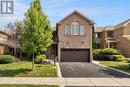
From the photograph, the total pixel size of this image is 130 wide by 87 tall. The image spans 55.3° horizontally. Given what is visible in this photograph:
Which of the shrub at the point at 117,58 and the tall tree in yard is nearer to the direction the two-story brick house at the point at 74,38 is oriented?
the tall tree in yard

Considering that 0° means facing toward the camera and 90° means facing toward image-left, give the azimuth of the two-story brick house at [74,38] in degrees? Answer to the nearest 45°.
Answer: approximately 0°

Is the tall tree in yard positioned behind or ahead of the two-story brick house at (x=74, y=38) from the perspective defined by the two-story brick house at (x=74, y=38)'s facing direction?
ahead

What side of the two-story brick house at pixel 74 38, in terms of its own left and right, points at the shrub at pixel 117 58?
left
